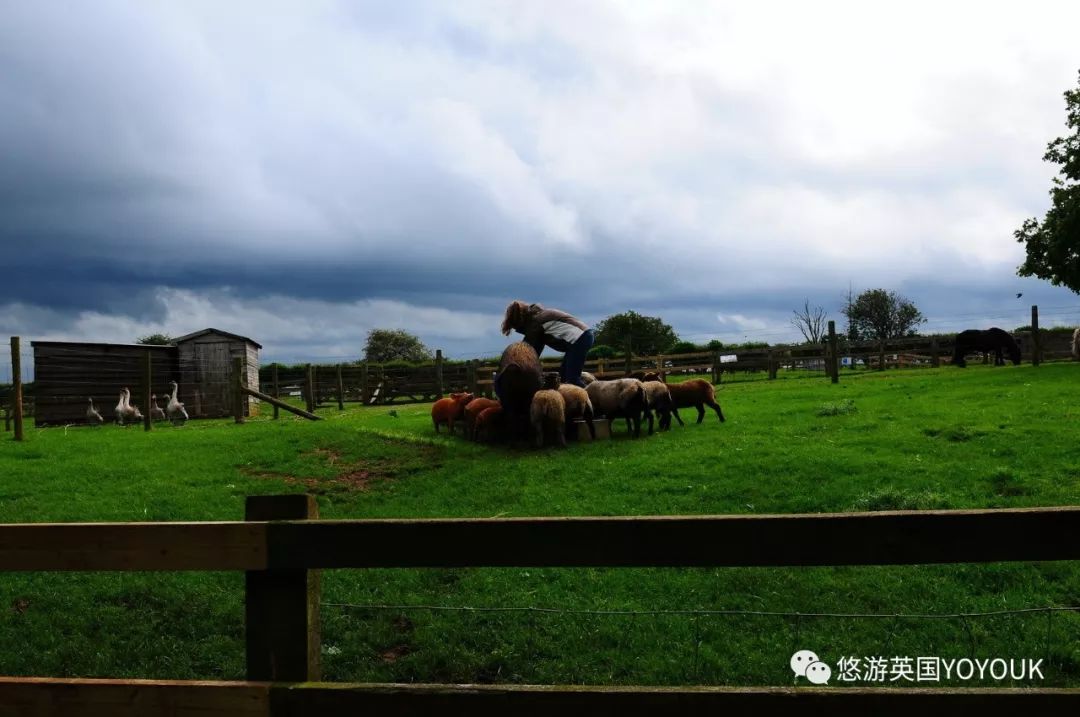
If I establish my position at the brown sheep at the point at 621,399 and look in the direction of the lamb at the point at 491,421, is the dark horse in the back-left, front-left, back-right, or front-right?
back-right

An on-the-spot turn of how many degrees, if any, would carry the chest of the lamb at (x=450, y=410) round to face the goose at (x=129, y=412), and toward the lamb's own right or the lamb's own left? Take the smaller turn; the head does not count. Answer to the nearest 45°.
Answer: approximately 135° to the lamb's own left

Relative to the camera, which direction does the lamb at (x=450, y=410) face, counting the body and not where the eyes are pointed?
to the viewer's right

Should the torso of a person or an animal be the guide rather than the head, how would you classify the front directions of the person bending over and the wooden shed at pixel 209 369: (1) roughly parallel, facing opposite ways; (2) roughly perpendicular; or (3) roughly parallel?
roughly perpendicular

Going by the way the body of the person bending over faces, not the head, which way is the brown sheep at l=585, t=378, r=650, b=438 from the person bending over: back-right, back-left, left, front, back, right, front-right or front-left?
back-left

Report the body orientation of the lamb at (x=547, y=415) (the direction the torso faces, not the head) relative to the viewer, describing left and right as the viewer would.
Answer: facing away from the viewer

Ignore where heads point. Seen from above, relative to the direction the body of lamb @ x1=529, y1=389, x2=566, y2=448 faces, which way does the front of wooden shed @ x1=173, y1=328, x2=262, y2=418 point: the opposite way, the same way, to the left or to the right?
the opposite way
